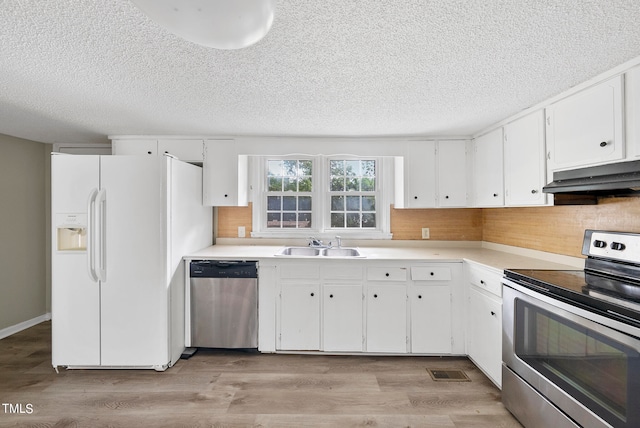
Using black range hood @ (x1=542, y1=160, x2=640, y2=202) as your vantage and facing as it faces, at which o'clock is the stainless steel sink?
The stainless steel sink is roughly at 2 o'clock from the black range hood.

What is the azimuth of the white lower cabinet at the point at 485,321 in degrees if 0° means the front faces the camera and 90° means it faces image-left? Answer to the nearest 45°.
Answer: approximately 45°

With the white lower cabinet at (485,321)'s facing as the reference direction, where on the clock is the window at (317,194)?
The window is roughly at 2 o'clock from the white lower cabinet.

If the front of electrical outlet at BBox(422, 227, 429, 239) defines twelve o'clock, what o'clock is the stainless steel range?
The stainless steel range is roughly at 11 o'clock from the electrical outlet.

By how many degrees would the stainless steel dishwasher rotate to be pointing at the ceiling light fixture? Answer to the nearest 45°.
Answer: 0° — it already faces it

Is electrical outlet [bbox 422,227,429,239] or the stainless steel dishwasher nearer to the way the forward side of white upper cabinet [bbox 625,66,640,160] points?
the stainless steel dishwasher

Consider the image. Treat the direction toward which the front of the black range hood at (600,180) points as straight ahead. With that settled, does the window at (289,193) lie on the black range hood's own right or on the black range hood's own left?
on the black range hood's own right

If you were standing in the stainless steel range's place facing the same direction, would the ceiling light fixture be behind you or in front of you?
in front

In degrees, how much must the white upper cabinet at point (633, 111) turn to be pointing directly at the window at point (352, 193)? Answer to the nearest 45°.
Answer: approximately 45° to its right

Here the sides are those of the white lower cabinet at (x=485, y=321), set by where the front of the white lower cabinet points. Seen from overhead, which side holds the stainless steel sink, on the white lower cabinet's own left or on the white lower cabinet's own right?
on the white lower cabinet's own right

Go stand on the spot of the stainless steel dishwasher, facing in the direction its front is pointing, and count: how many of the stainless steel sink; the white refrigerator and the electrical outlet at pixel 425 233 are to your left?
2

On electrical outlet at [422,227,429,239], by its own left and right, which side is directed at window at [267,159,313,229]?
right

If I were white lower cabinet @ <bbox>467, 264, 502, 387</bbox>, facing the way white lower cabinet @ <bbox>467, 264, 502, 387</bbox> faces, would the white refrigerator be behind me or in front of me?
in front

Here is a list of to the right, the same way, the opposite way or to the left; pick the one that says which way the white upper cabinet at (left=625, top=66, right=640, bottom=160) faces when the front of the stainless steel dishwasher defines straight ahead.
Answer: to the right

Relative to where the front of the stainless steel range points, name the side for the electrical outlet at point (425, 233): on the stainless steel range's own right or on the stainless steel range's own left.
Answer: on the stainless steel range's own right
